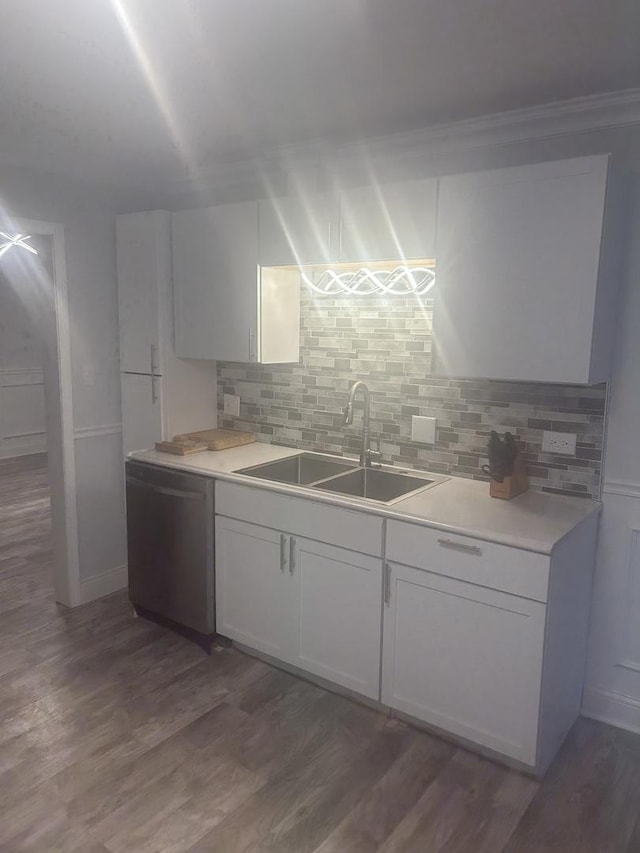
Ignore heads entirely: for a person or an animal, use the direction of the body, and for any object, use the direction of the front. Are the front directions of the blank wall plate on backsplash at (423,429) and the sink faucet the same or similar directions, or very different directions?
same or similar directions

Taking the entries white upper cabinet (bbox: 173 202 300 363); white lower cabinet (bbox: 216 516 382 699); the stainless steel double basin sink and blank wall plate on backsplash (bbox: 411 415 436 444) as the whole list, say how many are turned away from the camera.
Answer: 0

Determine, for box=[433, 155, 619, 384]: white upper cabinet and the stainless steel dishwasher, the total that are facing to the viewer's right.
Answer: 0

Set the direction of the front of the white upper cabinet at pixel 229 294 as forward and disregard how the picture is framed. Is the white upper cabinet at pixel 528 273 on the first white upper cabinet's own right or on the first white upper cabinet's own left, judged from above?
on the first white upper cabinet's own left

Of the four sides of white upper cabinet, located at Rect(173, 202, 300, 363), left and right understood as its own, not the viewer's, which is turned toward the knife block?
left

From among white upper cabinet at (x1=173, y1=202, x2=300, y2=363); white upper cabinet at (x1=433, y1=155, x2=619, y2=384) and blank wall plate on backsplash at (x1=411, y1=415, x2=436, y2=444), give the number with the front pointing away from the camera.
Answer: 0

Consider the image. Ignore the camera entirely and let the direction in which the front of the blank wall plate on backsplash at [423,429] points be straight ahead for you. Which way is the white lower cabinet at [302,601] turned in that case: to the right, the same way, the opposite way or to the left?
the same way

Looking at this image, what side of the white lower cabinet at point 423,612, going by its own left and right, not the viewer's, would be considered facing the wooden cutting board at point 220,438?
right

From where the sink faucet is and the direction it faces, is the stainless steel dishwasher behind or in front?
in front

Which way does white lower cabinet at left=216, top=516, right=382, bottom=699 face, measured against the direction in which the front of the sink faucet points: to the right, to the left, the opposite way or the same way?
the same way

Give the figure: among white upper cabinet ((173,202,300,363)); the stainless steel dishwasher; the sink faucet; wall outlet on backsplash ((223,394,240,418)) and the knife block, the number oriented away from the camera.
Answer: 0

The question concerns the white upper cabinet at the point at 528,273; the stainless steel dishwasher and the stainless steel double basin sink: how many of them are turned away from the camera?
0

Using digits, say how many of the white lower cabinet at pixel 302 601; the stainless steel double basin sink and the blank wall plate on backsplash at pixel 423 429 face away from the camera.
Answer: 0

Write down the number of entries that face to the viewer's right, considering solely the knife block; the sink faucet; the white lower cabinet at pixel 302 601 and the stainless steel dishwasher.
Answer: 0

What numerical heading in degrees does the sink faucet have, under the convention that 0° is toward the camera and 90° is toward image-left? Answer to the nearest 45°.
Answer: approximately 45°

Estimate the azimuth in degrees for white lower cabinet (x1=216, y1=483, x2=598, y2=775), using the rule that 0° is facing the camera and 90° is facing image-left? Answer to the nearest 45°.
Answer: approximately 45°

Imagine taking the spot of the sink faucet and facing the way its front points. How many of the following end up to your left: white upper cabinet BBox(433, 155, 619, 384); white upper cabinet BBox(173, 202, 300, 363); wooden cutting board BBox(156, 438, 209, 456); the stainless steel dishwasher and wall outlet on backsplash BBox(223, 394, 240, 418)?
1
